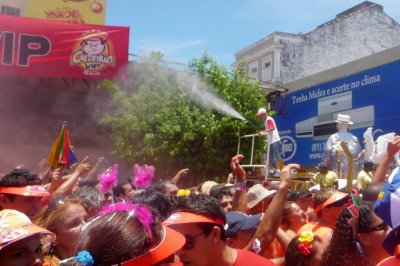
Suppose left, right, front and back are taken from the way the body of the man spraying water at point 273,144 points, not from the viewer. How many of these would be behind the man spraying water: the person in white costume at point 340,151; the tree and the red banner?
1

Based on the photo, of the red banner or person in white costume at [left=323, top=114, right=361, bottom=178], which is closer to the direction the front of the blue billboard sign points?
the red banner

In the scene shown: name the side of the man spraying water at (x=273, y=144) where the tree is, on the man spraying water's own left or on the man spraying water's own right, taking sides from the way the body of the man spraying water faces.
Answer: on the man spraying water's own right

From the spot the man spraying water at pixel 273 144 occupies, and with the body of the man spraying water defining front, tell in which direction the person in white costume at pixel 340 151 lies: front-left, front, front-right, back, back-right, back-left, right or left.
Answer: back

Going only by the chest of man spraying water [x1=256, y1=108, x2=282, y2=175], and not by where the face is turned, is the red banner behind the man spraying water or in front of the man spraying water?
in front

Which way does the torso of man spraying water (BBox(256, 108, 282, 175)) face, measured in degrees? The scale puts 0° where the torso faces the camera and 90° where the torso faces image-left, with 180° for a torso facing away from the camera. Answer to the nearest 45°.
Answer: approximately 90°

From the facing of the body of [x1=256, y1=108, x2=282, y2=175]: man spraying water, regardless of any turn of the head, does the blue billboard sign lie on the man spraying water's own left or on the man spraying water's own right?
on the man spraying water's own right

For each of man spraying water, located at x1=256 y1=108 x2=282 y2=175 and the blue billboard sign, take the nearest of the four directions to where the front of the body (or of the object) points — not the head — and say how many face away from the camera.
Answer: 0

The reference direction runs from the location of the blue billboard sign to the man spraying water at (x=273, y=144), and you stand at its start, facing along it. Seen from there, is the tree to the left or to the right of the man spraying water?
right
